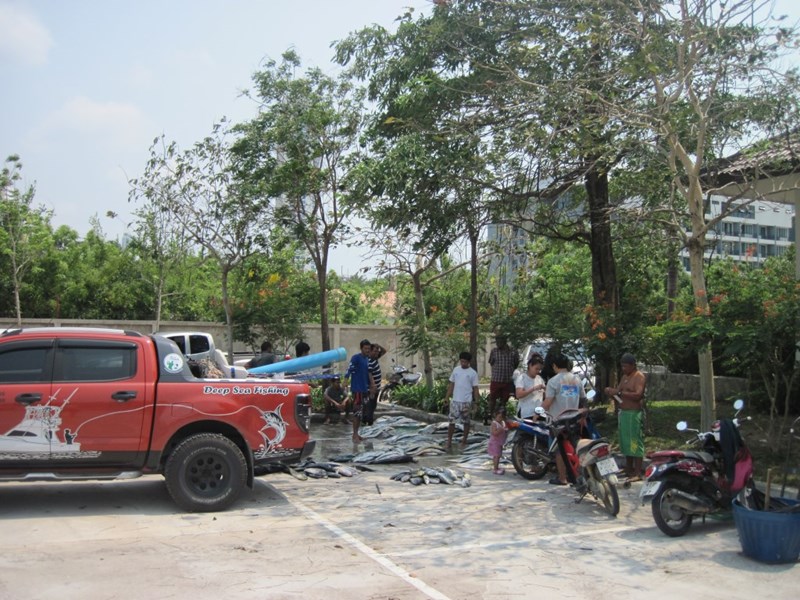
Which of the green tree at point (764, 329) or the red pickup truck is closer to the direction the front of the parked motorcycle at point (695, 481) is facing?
the green tree

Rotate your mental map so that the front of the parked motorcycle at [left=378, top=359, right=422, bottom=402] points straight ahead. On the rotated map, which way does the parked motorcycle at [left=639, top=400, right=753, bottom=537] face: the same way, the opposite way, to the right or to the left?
the opposite way

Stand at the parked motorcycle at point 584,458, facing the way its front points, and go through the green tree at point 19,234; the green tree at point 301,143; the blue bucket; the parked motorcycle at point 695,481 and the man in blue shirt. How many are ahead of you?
3

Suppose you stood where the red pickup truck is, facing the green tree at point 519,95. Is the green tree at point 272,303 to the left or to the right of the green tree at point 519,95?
left

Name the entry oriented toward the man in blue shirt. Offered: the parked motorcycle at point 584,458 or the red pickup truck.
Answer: the parked motorcycle

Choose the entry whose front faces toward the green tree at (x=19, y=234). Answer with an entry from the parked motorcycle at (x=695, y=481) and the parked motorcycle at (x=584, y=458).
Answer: the parked motorcycle at (x=584, y=458)

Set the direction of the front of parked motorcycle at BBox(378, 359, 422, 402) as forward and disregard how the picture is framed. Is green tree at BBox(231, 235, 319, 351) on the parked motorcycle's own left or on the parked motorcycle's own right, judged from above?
on the parked motorcycle's own right

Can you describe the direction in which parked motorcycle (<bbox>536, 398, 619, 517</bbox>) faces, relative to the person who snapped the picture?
facing away from the viewer and to the left of the viewer
